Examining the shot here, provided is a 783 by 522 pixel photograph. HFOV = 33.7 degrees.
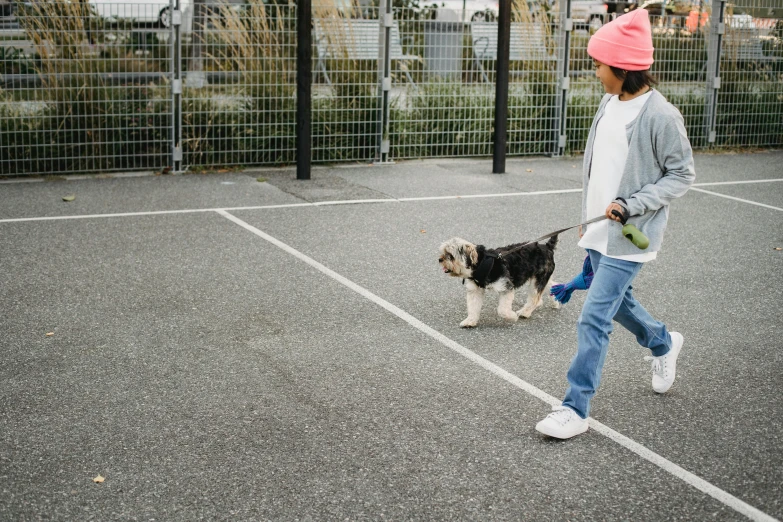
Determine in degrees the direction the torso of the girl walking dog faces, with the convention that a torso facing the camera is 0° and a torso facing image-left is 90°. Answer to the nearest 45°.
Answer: approximately 45°

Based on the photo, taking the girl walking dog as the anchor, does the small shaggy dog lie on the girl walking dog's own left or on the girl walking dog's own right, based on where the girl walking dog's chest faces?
on the girl walking dog's own right

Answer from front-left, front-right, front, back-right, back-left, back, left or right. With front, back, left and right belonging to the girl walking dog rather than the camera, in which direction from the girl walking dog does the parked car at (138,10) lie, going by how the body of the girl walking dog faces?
right

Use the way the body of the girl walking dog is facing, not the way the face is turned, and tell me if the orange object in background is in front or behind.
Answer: behind

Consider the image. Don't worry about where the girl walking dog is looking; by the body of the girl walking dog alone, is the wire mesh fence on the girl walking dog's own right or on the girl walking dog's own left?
on the girl walking dog's own right
